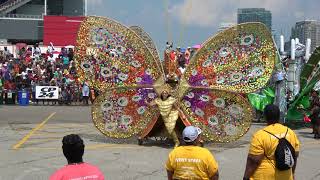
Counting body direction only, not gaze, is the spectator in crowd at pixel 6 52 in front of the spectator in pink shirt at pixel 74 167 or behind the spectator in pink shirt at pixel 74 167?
in front

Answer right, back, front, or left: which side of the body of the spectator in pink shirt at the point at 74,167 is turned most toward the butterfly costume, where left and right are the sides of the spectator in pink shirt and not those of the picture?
front

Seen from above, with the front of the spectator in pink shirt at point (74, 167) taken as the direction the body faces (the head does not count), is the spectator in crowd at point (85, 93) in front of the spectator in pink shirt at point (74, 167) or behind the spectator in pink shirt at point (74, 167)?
in front

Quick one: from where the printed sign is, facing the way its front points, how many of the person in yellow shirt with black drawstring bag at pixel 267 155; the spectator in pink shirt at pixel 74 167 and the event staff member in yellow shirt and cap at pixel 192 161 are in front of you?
3

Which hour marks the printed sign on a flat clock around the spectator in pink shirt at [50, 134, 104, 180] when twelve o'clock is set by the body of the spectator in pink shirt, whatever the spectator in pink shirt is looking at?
The printed sign is roughly at 12 o'clock from the spectator in pink shirt.

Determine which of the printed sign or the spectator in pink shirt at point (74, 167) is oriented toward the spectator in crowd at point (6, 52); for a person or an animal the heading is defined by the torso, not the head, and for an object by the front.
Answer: the spectator in pink shirt at point (74, 167)

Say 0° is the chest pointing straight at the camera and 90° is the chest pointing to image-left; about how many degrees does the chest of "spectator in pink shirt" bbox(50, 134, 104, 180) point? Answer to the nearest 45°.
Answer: approximately 180°

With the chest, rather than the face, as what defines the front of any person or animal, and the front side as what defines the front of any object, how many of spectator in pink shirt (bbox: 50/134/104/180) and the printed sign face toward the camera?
1

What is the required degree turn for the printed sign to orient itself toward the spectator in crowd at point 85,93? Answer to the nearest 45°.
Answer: approximately 90° to its left

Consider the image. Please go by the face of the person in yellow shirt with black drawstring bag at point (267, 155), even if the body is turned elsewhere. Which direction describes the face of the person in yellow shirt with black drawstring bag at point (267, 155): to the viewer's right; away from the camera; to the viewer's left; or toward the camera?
away from the camera

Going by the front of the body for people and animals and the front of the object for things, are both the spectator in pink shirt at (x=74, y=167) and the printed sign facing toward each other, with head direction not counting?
yes

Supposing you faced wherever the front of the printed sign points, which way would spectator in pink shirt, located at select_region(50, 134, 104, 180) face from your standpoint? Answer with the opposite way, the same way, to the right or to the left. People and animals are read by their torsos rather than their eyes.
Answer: the opposite way

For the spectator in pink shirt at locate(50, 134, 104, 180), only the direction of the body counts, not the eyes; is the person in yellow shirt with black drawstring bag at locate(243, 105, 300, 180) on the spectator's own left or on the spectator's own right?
on the spectator's own right

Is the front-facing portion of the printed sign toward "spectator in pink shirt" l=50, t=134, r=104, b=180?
yes
